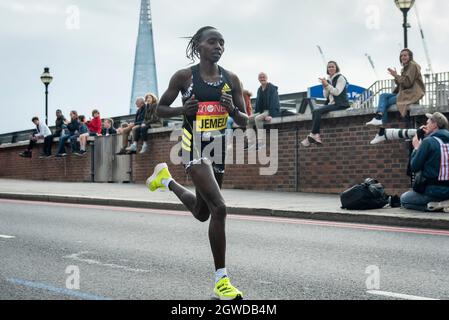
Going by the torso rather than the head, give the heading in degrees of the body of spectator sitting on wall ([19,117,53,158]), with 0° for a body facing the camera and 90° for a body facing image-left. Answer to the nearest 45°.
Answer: approximately 45°

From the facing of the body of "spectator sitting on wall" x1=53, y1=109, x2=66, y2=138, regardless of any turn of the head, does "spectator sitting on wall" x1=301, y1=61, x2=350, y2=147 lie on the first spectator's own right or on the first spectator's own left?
on the first spectator's own left

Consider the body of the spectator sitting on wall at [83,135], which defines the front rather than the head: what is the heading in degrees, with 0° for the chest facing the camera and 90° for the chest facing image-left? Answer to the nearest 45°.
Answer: approximately 45°

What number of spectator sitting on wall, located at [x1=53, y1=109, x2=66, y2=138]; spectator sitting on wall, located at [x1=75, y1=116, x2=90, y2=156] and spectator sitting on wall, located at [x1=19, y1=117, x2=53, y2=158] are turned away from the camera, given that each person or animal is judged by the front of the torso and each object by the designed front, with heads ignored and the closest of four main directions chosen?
0

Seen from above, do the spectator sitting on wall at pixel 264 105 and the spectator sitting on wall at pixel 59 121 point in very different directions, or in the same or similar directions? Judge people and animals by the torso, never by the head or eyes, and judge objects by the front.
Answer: same or similar directions

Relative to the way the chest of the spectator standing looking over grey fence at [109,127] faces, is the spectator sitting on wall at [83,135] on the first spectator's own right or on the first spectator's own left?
on the first spectator's own right

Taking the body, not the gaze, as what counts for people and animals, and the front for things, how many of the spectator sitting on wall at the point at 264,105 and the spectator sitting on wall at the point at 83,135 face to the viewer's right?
0

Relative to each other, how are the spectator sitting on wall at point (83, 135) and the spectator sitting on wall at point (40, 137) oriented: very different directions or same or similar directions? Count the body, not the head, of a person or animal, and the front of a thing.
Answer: same or similar directions

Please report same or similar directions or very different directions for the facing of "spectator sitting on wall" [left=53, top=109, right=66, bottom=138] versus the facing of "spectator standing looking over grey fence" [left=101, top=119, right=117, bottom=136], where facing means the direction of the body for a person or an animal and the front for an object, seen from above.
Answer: same or similar directions

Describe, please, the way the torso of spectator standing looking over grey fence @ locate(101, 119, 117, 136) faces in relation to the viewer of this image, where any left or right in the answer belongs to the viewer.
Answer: facing the viewer and to the left of the viewer

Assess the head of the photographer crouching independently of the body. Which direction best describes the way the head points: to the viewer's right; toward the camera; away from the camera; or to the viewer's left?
to the viewer's left

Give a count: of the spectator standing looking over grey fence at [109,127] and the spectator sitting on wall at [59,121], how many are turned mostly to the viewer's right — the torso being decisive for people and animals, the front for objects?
0
